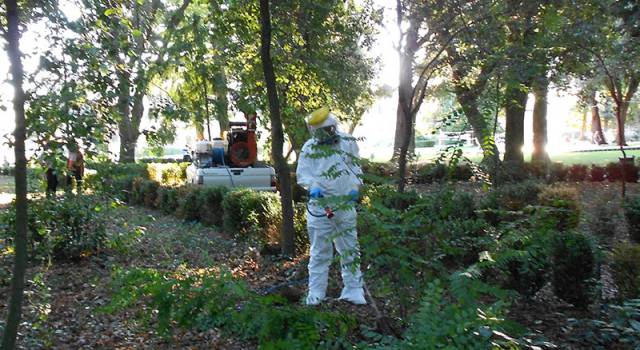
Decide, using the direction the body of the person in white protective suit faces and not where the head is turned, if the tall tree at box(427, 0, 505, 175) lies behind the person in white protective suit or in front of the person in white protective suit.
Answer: behind

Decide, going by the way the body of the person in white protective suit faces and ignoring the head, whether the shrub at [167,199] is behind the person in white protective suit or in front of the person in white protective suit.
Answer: behind

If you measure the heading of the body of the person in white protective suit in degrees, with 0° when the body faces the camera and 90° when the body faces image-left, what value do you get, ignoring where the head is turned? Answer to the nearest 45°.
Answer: approximately 0°

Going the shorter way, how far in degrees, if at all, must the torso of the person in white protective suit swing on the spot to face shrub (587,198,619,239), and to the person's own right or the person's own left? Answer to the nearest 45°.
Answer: approximately 135° to the person's own left

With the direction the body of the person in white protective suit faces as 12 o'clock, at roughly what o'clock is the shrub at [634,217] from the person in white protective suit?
The shrub is roughly at 8 o'clock from the person in white protective suit.

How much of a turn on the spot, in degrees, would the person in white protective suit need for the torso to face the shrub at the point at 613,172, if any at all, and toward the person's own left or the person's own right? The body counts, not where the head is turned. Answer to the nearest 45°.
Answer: approximately 135° to the person's own left

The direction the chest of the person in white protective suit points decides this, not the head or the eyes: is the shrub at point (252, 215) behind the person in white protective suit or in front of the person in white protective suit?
behind

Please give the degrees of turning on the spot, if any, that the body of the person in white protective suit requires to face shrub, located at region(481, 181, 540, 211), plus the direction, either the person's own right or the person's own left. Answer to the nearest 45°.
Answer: approximately 135° to the person's own left

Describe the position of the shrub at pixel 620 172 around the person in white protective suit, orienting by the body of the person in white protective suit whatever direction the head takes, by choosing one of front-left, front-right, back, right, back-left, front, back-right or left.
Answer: back-left
